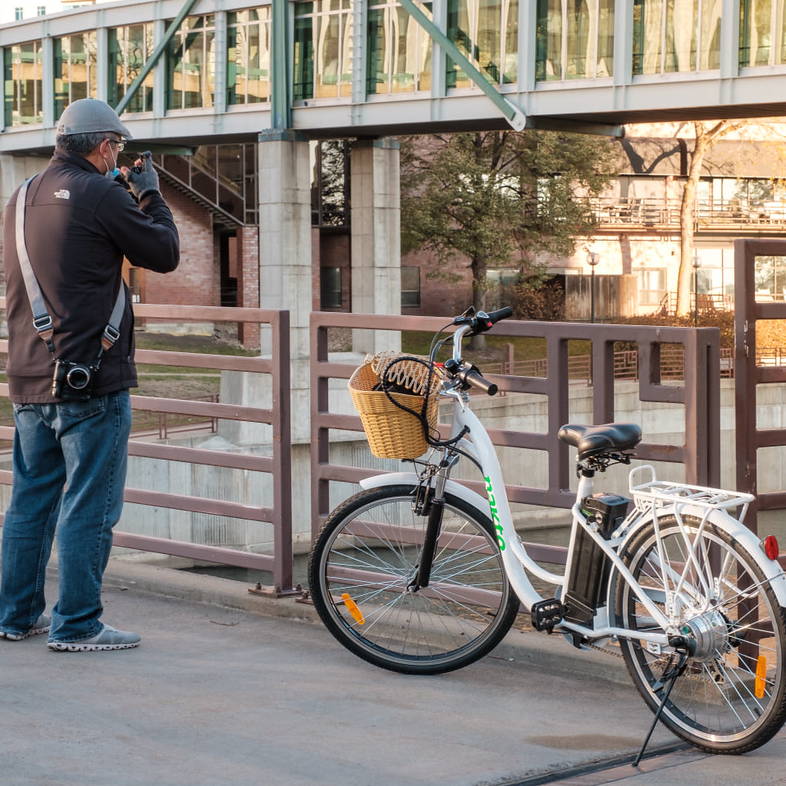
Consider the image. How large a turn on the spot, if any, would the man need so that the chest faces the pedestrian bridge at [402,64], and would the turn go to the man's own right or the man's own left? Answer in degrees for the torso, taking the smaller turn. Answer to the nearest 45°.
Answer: approximately 45° to the man's own left

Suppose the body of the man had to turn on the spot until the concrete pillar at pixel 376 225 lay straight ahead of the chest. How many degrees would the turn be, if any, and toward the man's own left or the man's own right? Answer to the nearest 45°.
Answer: approximately 45° to the man's own left

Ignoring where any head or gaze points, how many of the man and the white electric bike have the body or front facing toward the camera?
0

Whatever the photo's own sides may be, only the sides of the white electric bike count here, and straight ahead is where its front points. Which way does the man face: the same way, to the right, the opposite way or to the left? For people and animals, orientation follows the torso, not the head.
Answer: to the right

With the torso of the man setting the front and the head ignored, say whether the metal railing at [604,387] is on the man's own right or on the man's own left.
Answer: on the man's own right

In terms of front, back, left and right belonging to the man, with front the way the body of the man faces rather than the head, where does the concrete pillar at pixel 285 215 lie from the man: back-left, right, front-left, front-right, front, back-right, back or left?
front-left

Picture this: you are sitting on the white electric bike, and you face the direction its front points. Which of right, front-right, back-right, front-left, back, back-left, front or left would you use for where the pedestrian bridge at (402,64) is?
front-right

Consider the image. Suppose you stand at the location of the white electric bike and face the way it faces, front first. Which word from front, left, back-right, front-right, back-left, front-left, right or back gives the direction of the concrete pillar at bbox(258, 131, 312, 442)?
front-right

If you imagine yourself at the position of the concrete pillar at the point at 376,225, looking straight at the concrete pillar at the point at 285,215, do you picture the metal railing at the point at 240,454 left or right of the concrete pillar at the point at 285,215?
left

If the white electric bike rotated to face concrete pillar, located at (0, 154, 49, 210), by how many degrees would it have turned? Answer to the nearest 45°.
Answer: approximately 45° to its right

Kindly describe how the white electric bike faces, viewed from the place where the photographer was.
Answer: facing away from the viewer and to the left of the viewer

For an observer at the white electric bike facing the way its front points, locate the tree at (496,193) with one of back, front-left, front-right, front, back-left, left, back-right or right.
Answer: front-right
